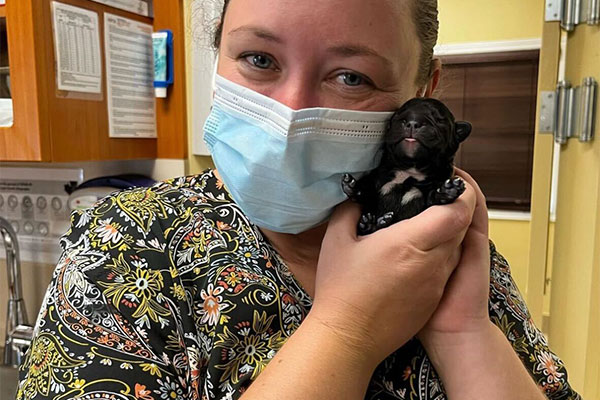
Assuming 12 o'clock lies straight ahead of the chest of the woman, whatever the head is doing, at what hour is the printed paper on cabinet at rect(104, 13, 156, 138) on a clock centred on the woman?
The printed paper on cabinet is roughly at 5 o'clock from the woman.

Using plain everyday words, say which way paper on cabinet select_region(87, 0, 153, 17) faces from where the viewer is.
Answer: facing the viewer and to the right of the viewer

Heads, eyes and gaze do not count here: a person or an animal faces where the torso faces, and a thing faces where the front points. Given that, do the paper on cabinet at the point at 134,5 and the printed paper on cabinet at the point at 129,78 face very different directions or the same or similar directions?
same or similar directions

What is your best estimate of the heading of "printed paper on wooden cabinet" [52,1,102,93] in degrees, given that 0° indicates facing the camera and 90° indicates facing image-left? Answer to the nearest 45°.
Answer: approximately 315°

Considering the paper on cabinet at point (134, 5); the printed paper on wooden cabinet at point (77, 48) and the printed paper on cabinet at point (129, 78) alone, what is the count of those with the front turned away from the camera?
0

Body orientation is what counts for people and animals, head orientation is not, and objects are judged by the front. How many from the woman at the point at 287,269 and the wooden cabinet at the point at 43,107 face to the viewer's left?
0

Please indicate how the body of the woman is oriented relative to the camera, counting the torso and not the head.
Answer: toward the camera

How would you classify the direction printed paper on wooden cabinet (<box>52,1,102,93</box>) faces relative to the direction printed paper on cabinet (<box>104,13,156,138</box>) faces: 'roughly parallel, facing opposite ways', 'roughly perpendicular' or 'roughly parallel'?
roughly parallel

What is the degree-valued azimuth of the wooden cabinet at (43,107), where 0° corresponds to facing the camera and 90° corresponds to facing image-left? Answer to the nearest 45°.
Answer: approximately 315°
